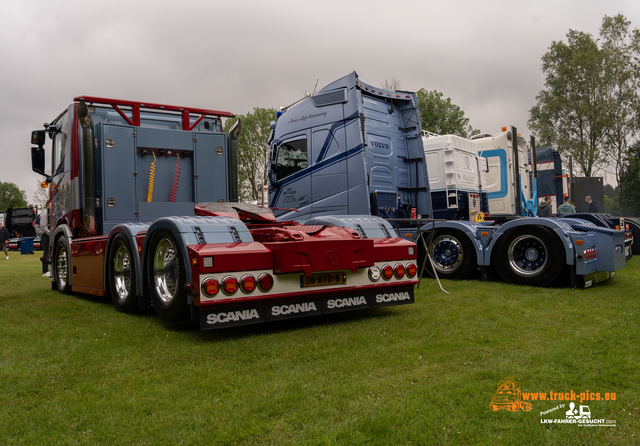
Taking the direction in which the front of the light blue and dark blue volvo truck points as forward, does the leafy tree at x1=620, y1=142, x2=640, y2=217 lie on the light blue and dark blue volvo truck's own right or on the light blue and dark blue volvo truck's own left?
on the light blue and dark blue volvo truck's own right

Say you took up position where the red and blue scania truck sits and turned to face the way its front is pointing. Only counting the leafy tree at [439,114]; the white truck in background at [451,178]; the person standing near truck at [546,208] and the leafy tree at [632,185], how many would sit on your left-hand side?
0

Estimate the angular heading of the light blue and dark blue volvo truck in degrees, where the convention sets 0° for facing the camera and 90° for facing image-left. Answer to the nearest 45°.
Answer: approximately 135°

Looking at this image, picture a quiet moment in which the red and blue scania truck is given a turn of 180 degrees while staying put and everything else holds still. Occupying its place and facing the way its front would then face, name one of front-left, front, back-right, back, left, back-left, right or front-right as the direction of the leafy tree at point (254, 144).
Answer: back-left

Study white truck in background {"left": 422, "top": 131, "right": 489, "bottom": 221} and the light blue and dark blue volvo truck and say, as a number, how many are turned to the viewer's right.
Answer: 0

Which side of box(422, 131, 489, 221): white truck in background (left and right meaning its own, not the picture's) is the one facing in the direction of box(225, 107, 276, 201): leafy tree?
front

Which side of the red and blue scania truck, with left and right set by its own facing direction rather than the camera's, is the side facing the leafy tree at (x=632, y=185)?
right

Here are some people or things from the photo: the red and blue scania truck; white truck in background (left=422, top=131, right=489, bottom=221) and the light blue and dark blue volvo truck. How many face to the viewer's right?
0

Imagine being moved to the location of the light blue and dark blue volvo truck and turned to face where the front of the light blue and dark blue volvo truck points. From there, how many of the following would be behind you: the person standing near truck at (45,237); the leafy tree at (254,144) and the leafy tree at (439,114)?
0

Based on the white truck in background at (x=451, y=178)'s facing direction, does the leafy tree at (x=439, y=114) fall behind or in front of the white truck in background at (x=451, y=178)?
in front

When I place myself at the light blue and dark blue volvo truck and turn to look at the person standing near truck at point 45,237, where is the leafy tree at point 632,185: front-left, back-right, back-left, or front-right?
back-right

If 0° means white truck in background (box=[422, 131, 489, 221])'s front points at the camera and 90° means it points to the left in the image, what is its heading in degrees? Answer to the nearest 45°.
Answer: approximately 135°

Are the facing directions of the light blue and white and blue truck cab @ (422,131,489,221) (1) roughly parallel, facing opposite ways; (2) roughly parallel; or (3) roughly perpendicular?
roughly parallel

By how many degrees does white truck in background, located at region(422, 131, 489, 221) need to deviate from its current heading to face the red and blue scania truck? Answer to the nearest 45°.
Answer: approximately 90° to its left
